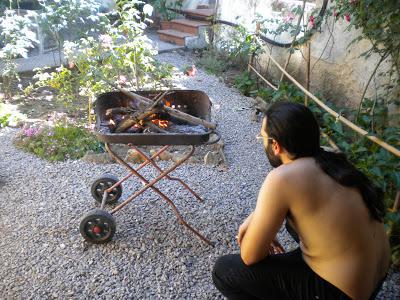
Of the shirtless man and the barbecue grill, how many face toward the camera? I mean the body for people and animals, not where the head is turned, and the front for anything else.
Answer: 1

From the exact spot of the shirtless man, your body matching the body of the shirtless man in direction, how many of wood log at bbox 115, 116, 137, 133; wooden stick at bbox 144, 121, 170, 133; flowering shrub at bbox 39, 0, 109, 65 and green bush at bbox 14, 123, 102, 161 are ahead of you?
4

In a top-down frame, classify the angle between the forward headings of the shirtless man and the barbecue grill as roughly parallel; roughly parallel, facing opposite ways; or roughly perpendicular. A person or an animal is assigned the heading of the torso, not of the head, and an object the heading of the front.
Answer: roughly parallel, facing opposite ways

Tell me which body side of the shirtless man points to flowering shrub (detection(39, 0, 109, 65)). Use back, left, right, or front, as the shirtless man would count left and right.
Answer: front

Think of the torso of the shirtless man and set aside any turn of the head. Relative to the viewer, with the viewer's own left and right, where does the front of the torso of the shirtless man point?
facing away from the viewer and to the left of the viewer

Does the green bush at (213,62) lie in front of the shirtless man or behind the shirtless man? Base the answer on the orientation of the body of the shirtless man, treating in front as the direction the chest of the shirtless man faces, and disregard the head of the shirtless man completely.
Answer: in front

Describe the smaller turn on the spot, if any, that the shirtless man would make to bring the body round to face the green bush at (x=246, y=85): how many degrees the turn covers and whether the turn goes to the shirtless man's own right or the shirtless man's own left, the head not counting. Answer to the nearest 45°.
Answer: approximately 45° to the shirtless man's own right

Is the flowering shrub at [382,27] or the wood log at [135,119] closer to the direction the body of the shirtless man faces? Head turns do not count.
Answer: the wood log

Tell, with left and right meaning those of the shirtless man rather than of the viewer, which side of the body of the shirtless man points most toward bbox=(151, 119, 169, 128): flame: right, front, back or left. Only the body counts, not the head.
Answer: front

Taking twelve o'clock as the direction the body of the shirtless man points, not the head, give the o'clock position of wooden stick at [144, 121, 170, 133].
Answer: The wooden stick is roughly at 12 o'clock from the shirtless man.

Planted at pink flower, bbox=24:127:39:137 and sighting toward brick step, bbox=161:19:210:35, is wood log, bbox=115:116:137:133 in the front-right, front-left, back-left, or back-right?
back-right

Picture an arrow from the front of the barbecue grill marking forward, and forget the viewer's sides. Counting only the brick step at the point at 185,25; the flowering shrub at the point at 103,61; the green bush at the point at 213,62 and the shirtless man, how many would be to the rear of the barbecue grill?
3

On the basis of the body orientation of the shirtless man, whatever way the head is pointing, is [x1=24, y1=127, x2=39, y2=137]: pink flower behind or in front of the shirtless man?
in front

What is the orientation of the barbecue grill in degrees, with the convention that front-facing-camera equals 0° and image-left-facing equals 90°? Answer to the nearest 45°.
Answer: approximately 0°
